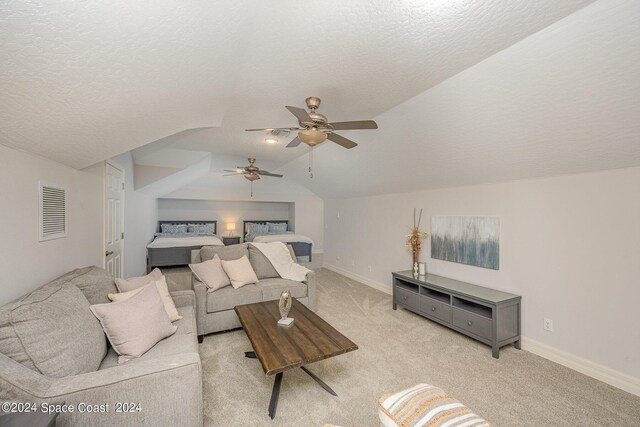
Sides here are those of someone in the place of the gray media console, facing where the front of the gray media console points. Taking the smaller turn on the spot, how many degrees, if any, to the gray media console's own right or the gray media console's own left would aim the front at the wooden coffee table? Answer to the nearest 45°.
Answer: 0° — it already faces it

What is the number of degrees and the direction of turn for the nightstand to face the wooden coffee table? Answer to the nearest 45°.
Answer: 0° — it already faces it

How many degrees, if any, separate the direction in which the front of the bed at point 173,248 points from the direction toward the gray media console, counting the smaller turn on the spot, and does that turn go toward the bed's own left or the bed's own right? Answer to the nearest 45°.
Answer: approximately 45° to the bed's own left

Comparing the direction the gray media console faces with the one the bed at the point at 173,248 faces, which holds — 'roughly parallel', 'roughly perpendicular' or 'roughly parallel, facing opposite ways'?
roughly perpendicular

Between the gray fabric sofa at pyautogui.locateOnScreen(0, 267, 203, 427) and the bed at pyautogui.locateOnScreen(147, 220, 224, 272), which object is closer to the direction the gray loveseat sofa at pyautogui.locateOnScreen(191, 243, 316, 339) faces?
the gray fabric sofa

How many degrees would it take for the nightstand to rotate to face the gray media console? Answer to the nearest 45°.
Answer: approximately 45° to its left

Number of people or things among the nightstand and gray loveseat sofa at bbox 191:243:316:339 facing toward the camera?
2

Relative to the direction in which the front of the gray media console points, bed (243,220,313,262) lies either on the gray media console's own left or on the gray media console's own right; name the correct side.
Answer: on the gray media console's own right

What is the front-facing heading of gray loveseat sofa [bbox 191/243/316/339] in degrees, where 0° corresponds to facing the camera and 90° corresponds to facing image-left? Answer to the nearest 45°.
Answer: approximately 0°

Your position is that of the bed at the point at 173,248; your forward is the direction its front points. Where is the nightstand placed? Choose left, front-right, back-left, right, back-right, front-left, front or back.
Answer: back-left

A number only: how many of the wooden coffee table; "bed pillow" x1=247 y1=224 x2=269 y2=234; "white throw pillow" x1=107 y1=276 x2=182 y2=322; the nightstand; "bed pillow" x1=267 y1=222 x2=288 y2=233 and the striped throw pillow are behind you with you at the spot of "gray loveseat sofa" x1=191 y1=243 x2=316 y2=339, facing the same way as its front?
3

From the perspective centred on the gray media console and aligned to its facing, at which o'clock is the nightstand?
The nightstand is roughly at 2 o'clock from the gray media console.

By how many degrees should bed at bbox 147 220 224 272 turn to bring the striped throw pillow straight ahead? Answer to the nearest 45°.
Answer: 0° — it already faces it

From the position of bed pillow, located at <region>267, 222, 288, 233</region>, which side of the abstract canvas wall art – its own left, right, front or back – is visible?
right
